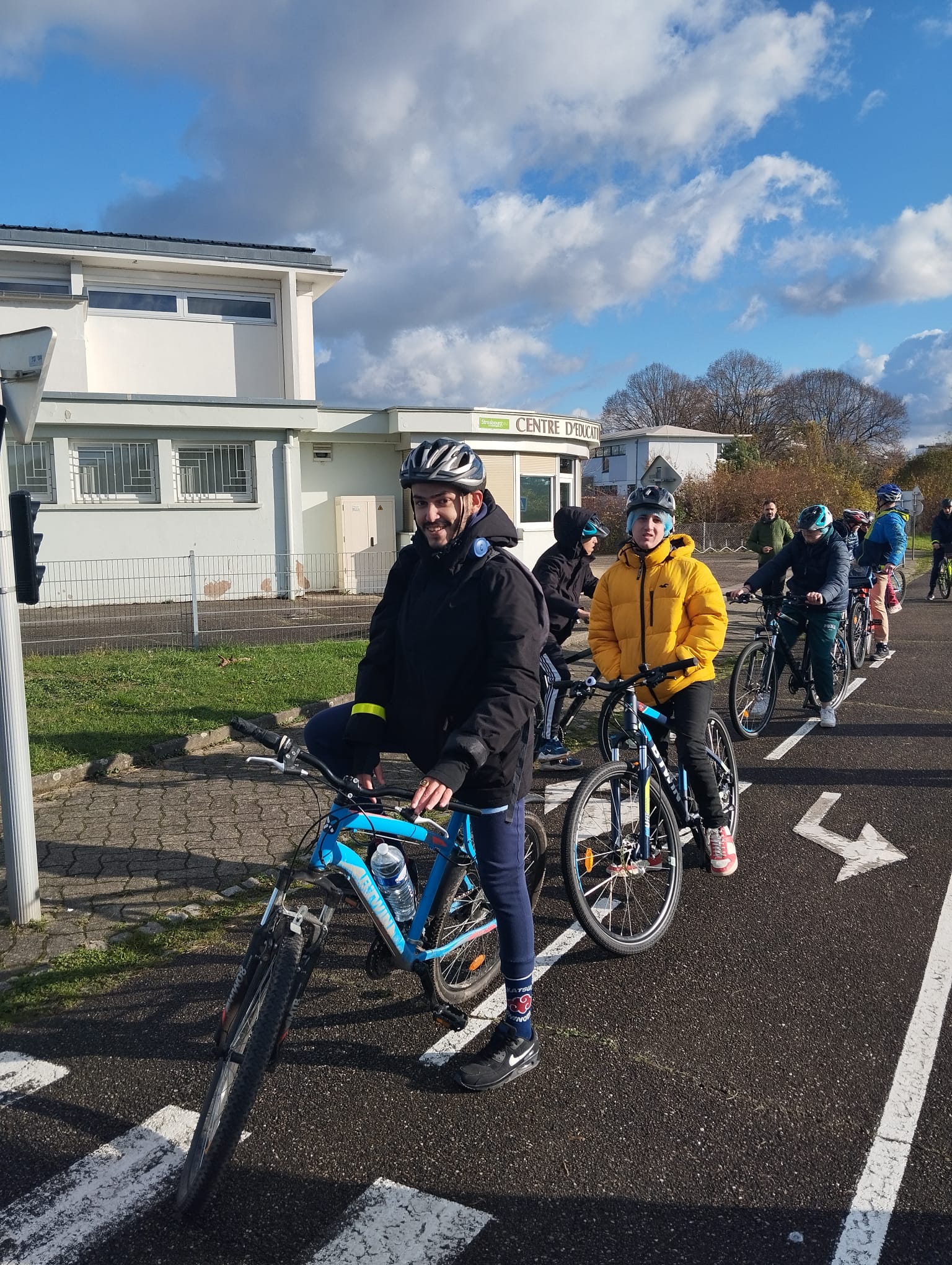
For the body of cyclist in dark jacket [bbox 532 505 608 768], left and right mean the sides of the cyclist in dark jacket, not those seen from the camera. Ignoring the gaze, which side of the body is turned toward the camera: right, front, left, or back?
right

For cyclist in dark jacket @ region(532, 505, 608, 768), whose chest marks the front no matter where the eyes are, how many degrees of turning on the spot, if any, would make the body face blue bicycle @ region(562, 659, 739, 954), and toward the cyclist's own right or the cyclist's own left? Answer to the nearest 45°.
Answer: approximately 90° to the cyclist's own right

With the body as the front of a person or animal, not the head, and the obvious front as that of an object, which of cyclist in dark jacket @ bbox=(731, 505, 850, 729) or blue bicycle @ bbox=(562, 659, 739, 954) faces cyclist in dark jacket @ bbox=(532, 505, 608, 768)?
cyclist in dark jacket @ bbox=(731, 505, 850, 729)

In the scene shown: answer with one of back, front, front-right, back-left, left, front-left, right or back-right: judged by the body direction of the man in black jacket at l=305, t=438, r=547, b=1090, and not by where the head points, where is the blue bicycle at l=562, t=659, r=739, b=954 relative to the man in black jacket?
back

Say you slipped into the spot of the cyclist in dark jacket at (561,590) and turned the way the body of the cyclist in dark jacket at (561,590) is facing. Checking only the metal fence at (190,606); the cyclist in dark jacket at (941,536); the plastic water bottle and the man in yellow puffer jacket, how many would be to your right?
2

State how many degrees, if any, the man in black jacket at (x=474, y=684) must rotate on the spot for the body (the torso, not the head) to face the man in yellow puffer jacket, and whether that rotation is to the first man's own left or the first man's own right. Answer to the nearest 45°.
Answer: approximately 180°

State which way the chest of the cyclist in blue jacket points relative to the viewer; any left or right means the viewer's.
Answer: facing to the left of the viewer
